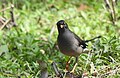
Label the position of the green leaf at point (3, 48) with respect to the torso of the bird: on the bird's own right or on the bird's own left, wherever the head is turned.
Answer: on the bird's own right

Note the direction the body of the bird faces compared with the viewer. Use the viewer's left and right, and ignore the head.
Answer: facing the viewer and to the left of the viewer
